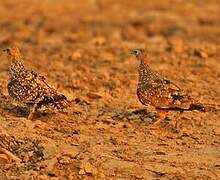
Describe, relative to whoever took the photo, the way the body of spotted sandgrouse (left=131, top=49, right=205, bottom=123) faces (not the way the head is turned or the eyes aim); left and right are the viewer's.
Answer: facing to the left of the viewer

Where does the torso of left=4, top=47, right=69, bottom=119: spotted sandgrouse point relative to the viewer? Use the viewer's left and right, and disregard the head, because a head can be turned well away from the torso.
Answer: facing to the left of the viewer

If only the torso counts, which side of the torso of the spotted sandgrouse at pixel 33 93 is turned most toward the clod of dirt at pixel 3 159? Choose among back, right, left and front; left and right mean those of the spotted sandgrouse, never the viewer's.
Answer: left

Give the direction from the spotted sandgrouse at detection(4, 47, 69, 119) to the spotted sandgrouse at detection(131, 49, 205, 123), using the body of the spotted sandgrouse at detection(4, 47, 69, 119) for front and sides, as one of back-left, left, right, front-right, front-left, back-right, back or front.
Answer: back

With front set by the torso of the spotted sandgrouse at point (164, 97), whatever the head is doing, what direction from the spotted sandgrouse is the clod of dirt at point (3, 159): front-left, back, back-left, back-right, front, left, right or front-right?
front-left

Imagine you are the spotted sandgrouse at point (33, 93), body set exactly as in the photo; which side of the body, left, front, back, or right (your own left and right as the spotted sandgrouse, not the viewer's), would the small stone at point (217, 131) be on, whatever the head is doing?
back

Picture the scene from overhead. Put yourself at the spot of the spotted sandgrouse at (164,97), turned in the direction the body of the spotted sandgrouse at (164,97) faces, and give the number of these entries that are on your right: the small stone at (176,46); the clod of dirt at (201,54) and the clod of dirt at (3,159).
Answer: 2

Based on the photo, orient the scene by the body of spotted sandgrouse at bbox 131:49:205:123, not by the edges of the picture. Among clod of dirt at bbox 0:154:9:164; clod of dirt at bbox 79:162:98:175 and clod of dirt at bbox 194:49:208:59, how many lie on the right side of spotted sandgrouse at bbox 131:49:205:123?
1

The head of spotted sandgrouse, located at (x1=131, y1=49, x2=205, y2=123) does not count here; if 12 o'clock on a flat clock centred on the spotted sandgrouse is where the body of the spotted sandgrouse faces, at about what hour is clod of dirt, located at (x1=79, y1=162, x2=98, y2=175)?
The clod of dirt is roughly at 10 o'clock from the spotted sandgrouse.

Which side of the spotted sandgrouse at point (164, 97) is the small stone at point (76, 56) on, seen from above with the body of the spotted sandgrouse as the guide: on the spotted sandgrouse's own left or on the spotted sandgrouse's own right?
on the spotted sandgrouse's own right

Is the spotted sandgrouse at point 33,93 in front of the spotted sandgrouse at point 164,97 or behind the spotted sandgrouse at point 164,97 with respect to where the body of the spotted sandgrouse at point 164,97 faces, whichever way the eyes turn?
in front

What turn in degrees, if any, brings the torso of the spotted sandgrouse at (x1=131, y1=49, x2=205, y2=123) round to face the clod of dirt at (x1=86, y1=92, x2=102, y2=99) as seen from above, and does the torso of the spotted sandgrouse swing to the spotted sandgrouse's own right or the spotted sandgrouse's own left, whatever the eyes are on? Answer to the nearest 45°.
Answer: approximately 45° to the spotted sandgrouse's own right

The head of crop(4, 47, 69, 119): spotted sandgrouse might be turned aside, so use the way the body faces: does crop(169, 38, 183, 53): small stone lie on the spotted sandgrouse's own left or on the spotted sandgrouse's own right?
on the spotted sandgrouse's own right

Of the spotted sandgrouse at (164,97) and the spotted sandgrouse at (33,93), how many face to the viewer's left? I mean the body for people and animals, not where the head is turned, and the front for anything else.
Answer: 2
